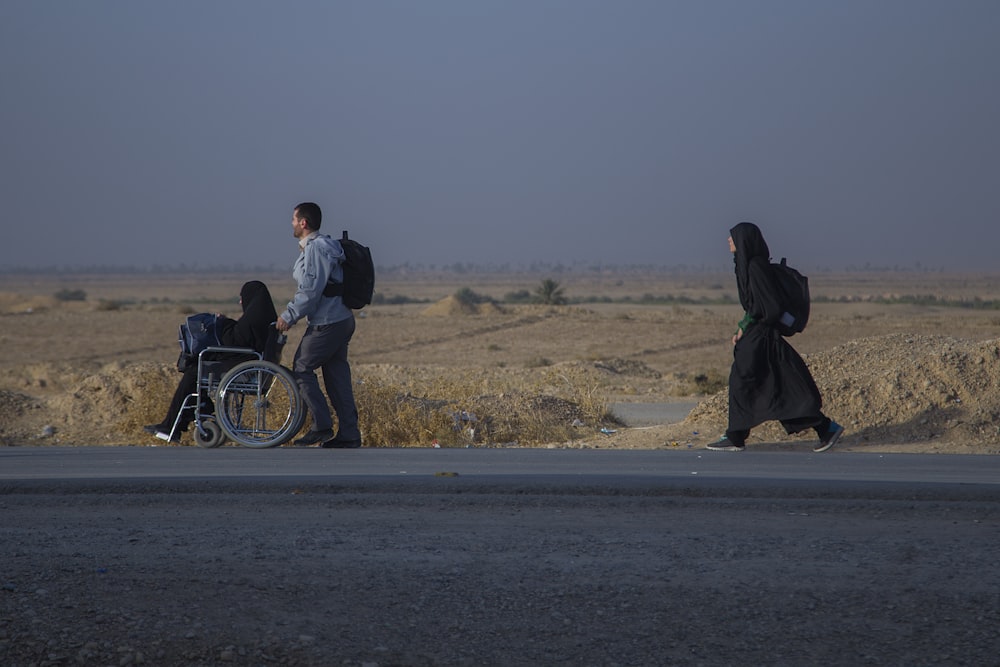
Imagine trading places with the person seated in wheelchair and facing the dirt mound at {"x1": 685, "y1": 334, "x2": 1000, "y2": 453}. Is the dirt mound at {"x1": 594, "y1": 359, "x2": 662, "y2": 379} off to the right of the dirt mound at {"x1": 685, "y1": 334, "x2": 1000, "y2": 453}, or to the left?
left

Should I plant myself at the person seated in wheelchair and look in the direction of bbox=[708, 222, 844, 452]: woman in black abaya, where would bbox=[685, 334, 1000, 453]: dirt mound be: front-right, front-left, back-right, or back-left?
front-left

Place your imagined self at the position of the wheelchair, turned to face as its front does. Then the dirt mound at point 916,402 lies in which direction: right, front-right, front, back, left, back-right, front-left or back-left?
back

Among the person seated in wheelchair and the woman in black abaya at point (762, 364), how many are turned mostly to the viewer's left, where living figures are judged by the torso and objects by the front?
2

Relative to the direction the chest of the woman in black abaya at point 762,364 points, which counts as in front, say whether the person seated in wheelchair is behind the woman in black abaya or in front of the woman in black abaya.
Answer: in front

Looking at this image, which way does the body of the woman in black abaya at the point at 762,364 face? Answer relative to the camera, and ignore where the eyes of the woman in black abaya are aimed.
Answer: to the viewer's left

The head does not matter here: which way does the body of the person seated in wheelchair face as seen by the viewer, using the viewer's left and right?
facing to the left of the viewer

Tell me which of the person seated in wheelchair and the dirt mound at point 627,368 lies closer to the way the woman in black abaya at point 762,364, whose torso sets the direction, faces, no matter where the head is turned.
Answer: the person seated in wheelchair

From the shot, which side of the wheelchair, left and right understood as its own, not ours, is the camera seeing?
left

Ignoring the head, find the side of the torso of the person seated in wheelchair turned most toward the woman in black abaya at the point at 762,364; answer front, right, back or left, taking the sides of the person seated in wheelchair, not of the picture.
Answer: back

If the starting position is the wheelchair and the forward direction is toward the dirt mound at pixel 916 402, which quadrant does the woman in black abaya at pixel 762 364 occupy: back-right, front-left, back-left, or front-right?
front-right

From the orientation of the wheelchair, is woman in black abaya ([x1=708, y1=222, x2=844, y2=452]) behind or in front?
behind

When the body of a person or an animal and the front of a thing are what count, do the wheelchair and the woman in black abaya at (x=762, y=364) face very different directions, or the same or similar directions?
same or similar directions

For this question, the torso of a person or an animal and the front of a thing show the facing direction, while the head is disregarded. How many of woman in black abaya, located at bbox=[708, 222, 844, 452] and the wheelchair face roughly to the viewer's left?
2

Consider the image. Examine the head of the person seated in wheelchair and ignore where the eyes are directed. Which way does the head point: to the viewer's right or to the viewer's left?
to the viewer's left

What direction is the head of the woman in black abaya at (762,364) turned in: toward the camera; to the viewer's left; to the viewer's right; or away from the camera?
to the viewer's left

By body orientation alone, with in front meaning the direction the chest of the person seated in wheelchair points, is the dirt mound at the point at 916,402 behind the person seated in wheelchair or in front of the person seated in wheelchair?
behind

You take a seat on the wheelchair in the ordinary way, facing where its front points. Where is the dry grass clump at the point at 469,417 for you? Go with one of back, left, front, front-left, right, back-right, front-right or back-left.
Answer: back-right
